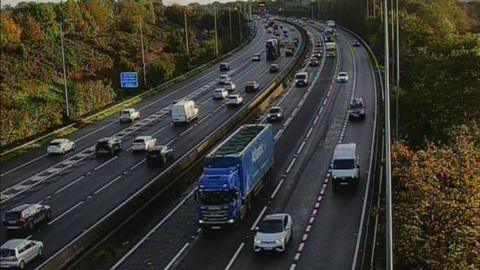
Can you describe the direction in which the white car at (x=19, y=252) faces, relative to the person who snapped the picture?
facing away from the viewer and to the right of the viewer

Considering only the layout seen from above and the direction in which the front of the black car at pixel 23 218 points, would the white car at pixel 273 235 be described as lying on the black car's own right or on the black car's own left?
on the black car's own right

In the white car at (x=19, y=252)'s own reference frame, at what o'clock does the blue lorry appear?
The blue lorry is roughly at 1 o'clock from the white car.

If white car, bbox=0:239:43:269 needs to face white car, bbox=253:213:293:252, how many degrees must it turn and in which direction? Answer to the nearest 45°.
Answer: approximately 45° to its right

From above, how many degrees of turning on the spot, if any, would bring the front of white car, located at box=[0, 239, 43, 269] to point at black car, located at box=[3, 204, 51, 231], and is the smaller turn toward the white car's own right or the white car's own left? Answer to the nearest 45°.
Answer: approximately 45° to the white car's own left

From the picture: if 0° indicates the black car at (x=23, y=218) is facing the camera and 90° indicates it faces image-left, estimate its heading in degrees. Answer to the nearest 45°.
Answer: approximately 225°
